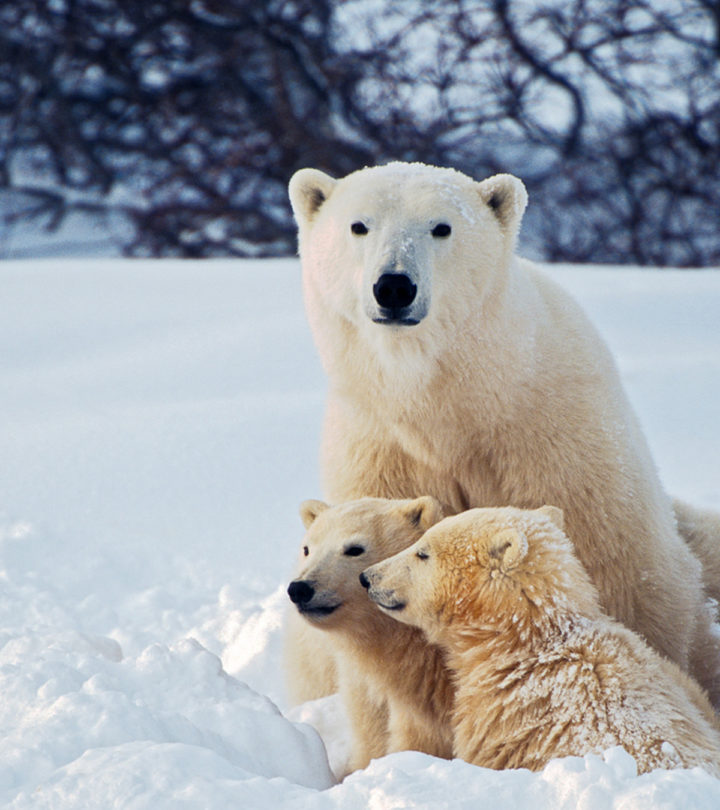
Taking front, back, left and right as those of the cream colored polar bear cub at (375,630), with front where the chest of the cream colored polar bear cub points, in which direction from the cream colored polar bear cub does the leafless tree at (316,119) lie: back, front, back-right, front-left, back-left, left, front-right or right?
back-right

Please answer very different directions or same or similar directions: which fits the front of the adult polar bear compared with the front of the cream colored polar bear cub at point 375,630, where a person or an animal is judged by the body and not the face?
same or similar directions

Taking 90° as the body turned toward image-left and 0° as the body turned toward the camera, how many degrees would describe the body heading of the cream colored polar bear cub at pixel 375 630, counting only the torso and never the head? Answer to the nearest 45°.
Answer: approximately 45°

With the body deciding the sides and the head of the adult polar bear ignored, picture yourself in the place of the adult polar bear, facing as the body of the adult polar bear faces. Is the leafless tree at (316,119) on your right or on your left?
on your right

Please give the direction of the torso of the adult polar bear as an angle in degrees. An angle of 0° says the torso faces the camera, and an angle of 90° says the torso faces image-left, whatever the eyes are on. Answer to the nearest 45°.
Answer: approximately 45°

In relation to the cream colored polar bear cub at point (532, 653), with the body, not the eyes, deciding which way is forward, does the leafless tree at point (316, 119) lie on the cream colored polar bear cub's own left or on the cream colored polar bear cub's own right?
on the cream colored polar bear cub's own right

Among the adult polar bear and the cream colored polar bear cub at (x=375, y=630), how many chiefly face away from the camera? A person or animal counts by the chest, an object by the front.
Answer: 0

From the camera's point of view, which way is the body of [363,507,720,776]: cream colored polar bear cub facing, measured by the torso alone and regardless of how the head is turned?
to the viewer's left

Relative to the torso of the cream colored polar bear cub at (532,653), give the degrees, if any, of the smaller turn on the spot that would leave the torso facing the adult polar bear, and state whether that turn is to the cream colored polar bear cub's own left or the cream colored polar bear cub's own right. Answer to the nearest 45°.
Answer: approximately 45° to the cream colored polar bear cub's own right
